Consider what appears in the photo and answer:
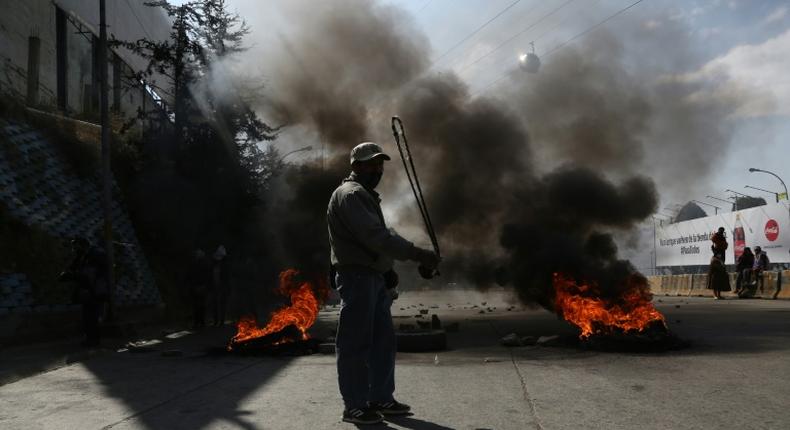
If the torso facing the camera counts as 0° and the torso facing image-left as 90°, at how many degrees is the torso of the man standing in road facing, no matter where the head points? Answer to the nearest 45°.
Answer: approximately 270°

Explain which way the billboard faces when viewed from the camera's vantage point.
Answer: facing the viewer and to the left of the viewer

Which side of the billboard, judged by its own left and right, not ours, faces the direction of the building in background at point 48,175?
front

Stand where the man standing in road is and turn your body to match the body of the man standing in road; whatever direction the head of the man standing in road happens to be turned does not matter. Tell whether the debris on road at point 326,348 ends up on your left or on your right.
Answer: on your left

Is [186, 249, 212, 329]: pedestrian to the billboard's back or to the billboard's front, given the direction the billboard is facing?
to the front

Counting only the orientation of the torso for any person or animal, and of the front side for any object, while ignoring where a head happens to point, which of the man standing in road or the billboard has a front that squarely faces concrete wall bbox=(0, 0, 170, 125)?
the billboard

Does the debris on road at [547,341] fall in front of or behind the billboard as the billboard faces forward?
in front
